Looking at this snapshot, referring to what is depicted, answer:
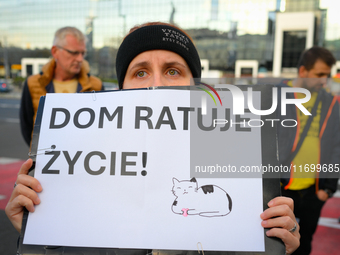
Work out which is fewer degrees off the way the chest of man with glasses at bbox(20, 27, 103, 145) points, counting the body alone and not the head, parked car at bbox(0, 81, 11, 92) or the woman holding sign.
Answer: the woman holding sign

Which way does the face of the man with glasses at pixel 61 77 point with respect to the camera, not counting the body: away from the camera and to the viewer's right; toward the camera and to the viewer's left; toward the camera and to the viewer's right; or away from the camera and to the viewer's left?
toward the camera and to the viewer's right

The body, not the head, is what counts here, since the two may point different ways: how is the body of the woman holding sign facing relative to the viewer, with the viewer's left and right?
facing the viewer

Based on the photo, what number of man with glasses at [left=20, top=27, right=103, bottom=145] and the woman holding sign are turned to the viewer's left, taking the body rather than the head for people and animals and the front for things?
0

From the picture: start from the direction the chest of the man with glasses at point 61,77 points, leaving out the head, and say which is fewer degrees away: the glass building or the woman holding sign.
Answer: the woman holding sign

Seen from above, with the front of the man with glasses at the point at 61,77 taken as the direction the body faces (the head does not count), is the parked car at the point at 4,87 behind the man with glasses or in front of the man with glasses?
behind

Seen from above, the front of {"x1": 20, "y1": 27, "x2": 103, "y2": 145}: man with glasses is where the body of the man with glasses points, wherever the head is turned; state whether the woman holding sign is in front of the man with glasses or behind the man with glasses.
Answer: in front

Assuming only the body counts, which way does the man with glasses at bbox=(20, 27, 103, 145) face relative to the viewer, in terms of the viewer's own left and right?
facing the viewer and to the right of the viewer
